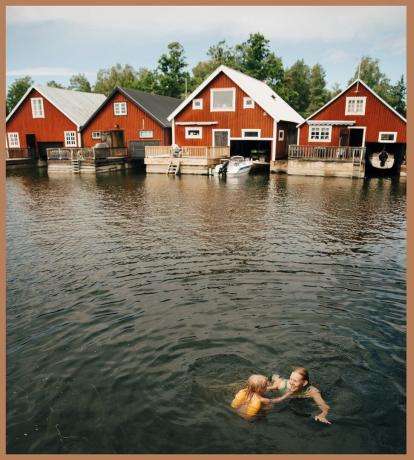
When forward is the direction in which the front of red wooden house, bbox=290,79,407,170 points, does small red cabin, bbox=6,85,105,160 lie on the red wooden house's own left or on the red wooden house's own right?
on the red wooden house's own right

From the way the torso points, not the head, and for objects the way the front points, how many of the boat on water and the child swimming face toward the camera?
0

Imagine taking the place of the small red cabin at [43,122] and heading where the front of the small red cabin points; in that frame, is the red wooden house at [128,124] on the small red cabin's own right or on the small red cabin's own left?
on the small red cabin's own left

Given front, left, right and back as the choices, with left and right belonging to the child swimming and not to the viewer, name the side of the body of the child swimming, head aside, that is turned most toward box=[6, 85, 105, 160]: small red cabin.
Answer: left

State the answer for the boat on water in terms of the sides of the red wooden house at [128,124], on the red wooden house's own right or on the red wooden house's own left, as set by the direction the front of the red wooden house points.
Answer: on the red wooden house's own left

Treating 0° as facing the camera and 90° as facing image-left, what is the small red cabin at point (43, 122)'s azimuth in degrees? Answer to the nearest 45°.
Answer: approximately 45°

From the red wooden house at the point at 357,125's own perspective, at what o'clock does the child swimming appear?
The child swimming is roughly at 12 o'clock from the red wooden house.

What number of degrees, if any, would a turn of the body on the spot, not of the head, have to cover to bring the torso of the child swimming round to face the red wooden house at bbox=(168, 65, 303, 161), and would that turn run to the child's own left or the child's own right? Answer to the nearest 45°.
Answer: approximately 45° to the child's own left

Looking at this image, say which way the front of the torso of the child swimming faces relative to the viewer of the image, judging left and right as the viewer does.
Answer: facing away from the viewer and to the right of the viewer

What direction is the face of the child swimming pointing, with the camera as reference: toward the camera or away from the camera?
away from the camera

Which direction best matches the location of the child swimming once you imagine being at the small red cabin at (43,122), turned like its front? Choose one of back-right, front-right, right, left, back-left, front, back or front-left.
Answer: front-left

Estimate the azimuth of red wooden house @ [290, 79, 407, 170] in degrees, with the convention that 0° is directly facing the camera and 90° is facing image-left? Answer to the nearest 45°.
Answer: approximately 0°

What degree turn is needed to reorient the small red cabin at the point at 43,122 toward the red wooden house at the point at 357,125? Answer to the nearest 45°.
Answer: approximately 90° to its left

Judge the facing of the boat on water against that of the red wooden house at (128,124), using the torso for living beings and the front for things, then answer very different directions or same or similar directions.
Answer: very different directions

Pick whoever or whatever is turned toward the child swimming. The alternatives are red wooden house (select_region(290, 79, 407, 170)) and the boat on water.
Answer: the red wooden house
